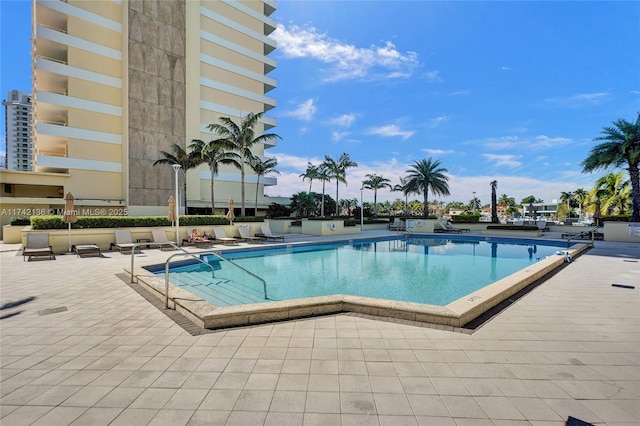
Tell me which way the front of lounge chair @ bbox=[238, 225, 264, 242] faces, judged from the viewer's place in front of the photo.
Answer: facing the viewer and to the right of the viewer

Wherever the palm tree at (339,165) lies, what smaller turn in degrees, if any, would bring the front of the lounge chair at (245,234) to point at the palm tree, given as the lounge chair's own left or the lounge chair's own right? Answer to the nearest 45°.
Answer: approximately 90° to the lounge chair's own left

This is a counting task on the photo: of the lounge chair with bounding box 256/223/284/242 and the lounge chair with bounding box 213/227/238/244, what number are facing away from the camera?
0

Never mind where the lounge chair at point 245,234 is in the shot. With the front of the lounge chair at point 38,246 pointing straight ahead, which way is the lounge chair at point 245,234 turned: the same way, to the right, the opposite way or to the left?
the same way

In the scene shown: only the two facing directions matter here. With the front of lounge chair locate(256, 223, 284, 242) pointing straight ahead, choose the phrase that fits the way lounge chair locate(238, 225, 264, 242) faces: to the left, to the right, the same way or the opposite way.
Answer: the same way

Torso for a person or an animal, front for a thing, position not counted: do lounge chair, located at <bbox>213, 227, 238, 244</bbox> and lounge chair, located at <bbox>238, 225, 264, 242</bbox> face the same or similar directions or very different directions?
same or similar directions

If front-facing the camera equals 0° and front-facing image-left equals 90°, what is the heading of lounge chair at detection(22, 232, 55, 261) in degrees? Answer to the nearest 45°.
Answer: approximately 0°

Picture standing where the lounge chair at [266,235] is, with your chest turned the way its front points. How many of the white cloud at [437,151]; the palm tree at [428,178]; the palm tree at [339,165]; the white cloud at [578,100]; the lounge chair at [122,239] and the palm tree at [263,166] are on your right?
1

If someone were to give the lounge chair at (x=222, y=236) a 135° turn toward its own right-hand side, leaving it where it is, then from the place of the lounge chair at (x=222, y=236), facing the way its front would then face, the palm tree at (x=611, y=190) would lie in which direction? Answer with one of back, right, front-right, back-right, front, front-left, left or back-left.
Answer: back

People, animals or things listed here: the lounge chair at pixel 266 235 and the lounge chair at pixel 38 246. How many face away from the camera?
0
